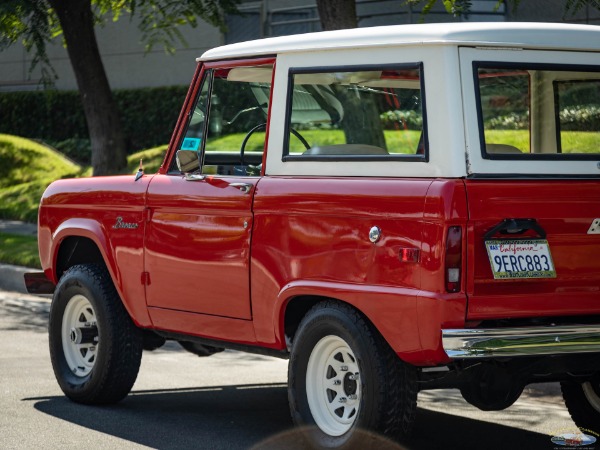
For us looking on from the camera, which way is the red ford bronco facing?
facing away from the viewer and to the left of the viewer

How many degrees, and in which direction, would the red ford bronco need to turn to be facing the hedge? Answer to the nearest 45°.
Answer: approximately 45° to its right

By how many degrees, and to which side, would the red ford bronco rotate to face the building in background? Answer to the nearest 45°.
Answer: approximately 45° to its right
